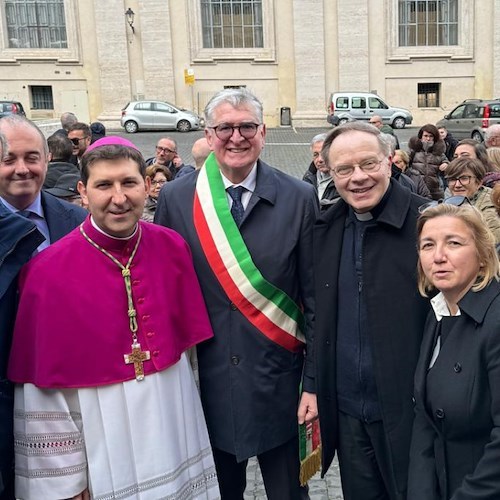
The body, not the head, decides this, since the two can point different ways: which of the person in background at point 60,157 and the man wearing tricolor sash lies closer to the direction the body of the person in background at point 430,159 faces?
the man wearing tricolor sash

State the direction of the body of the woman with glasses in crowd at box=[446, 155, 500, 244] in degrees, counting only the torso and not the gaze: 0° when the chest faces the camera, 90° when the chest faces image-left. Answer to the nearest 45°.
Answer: approximately 45°

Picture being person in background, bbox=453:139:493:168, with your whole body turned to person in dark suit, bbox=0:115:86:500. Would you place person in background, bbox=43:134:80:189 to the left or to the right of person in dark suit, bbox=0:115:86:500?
right

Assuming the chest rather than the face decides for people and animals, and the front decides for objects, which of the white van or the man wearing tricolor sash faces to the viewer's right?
the white van

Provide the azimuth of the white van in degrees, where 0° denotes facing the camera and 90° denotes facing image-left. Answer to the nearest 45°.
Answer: approximately 270°

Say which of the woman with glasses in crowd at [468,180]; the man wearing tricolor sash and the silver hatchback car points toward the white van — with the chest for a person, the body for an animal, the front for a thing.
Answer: the silver hatchback car

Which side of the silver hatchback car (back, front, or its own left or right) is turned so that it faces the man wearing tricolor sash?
right

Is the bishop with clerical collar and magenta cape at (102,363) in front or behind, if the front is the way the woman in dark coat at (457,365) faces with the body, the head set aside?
in front

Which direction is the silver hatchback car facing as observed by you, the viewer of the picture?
facing to the right of the viewer

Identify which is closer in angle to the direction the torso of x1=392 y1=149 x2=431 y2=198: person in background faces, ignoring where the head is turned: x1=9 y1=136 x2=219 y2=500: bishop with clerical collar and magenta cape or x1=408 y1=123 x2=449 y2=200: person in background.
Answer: the bishop with clerical collar and magenta cape

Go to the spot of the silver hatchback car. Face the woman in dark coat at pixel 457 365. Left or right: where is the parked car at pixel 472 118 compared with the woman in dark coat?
left

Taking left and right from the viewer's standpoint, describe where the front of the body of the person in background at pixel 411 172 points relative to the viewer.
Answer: facing the viewer and to the left of the viewer

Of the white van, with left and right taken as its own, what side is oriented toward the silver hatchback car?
back
